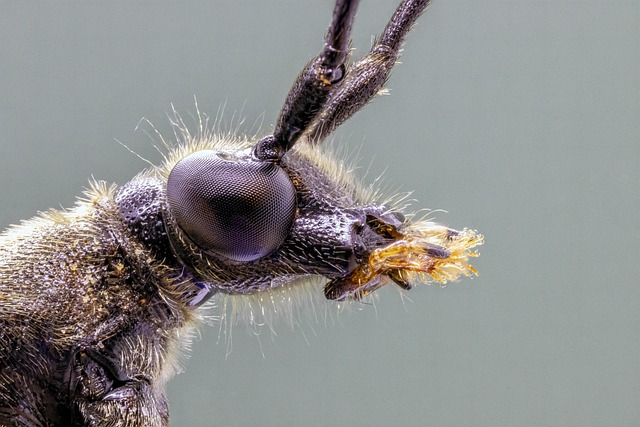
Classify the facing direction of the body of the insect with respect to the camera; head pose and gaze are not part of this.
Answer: to the viewer's right
